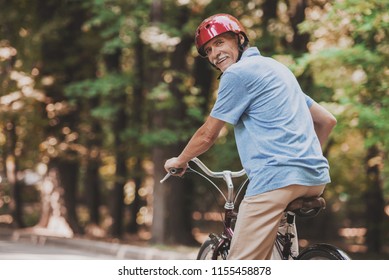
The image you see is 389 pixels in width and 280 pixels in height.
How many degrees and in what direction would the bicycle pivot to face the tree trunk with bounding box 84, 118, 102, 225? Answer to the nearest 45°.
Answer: approximately 45° to its right

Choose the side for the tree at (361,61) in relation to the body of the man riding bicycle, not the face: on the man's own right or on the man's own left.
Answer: on the man's own right

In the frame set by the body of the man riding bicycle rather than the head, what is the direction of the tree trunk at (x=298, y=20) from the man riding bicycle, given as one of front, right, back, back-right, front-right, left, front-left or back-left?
front-right

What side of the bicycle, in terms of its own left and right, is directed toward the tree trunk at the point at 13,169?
front

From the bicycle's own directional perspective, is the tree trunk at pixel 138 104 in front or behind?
in front

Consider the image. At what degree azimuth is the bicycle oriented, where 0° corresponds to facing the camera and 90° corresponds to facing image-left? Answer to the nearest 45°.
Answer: approximately 135°

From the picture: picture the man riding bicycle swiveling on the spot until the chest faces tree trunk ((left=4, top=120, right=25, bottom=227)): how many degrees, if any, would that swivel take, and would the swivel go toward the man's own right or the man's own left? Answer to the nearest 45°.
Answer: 0° — they already face it

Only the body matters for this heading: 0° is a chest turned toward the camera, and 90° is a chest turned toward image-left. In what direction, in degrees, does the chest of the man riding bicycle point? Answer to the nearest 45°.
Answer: approximately 135°

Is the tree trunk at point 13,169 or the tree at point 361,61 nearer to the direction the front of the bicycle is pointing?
the tree trunk

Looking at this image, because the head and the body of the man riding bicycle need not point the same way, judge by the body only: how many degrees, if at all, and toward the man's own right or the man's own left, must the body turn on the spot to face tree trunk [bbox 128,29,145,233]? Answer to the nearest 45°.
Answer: approximately 45° to the man's own right

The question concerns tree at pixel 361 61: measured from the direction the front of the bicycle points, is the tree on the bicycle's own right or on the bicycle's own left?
on the bicycle's own right
